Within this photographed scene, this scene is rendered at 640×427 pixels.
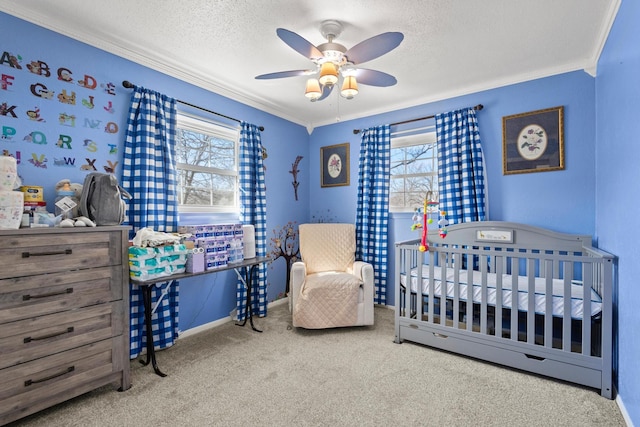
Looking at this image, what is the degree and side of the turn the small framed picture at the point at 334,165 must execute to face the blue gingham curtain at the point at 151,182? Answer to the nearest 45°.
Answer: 0° — it already faces it

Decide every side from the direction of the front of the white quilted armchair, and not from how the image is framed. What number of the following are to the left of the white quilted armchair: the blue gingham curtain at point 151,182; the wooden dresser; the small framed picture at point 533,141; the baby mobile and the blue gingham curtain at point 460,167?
3

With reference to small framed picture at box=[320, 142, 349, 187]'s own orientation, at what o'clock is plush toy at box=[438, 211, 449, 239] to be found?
The plush toy is roughly at 9 o'clock from the small framed picture.

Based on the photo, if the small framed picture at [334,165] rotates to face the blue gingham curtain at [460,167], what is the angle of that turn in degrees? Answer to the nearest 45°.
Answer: approximately 90° to its left

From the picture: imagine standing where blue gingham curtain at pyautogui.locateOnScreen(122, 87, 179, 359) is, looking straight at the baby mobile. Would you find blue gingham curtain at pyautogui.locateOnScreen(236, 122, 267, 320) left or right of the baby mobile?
left

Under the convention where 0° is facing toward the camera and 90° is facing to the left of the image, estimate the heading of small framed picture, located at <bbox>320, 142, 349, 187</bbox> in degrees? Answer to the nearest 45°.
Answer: approximately 45°

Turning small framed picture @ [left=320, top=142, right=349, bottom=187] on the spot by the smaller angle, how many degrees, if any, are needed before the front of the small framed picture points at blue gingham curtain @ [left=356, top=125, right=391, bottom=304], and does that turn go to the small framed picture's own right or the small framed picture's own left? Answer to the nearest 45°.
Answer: approximately 90° to the small framed picture's own left

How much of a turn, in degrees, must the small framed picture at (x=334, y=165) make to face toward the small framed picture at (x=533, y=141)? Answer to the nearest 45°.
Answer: approximately 90° to its left

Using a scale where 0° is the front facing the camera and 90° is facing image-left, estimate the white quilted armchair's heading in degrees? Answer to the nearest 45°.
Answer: approximately 0°

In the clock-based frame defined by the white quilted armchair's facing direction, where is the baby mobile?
The baby mobile is roughly at 9 o'clock from the white quilted armchair.

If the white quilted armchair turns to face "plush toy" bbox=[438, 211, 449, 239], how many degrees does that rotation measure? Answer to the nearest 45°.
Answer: approximately 90° to its left
